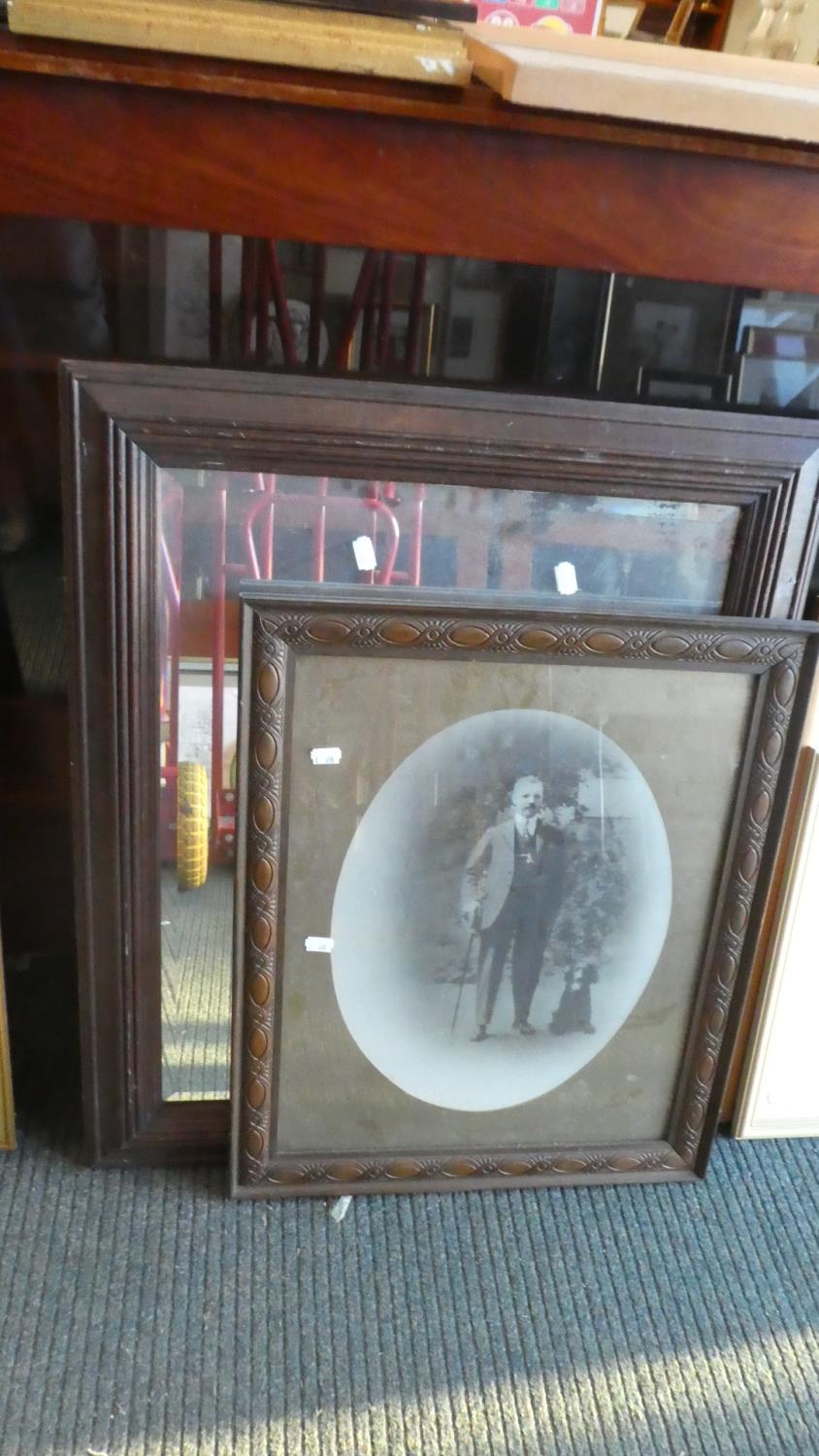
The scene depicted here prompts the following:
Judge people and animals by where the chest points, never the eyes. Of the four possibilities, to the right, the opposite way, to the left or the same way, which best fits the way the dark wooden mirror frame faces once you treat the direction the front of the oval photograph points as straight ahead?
the same way

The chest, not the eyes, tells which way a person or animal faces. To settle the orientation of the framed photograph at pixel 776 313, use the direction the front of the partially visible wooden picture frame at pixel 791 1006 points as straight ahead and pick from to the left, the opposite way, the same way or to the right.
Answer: the same way

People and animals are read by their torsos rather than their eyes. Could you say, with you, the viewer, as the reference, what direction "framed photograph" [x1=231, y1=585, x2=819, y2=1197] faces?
facing the viewer

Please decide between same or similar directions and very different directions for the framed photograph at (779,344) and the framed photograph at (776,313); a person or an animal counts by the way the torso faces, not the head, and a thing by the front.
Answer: same or similar directions

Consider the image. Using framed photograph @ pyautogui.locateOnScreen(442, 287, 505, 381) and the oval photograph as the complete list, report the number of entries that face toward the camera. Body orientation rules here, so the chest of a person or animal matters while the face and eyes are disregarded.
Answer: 2

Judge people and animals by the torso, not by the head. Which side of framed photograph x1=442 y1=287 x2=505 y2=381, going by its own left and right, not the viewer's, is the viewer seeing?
front
